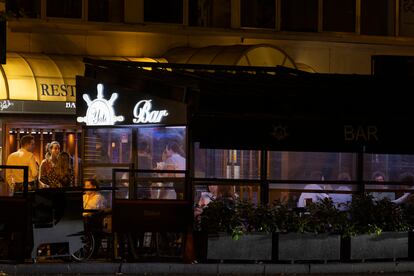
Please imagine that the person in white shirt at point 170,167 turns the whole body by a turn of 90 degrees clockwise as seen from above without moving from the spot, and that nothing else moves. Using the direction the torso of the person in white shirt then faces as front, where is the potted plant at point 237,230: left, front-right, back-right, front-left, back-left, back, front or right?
back-right

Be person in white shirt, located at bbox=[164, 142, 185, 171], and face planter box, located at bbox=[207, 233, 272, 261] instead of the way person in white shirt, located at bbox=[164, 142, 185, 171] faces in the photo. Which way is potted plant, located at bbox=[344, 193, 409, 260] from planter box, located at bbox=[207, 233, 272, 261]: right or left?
left

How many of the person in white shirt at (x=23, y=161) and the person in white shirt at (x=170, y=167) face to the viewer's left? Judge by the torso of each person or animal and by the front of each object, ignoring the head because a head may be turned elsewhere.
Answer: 1

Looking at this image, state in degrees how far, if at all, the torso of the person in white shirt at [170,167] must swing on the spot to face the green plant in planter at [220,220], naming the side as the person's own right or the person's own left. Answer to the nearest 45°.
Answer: approximately 135° to the person's own left

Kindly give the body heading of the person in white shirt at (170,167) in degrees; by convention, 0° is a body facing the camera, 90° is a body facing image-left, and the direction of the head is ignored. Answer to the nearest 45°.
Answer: approximately 90°

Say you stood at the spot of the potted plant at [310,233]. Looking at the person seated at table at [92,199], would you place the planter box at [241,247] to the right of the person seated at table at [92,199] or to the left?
left
